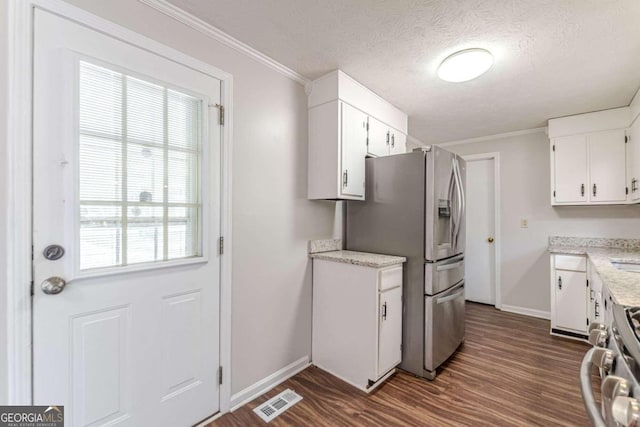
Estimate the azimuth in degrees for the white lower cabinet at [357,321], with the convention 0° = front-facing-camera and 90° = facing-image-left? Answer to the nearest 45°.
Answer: approximately 315°

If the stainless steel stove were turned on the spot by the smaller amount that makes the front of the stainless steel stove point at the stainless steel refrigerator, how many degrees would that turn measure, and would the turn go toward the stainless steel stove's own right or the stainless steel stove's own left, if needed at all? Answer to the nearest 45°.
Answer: approximately 45° to the stainless steel stove's own right

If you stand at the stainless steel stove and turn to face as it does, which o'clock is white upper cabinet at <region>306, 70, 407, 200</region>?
The white upper cabinet is roughly at 1 o'clock from the stainless steel stove.

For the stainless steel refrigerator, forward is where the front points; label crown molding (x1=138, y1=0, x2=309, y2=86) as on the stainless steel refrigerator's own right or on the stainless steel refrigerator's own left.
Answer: on the stainless steel refrigerator's own right

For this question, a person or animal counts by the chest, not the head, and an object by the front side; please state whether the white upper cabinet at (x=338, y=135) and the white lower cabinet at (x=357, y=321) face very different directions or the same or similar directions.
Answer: same or similar directions

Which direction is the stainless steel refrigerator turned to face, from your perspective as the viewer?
facing the viewer and to the right of the viewer

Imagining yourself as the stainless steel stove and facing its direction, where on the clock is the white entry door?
The white entry door is roughly at 11 o'clock from the stainless steel stove.

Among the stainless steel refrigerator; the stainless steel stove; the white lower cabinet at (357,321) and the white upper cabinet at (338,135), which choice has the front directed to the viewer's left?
the stainless steel stove

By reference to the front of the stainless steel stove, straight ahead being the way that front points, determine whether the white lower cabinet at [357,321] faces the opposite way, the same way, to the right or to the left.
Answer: the opposite way

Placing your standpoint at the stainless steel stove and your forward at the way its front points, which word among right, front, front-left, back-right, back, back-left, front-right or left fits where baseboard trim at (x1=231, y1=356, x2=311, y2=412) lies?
front

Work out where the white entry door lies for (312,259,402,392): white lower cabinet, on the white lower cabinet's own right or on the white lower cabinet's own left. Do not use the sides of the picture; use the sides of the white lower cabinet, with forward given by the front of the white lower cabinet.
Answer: on the white lower cabinet's own right

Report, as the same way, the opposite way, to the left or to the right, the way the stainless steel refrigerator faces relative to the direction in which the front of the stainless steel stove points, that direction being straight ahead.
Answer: the opposite way

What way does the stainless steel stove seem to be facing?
to the viewer's left

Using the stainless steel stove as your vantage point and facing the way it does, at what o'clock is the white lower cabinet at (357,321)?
The white lower cabinet is roughly at 1 o'clock from the stainless steel stove.

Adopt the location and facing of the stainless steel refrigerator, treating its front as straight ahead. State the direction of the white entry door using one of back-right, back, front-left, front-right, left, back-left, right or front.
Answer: right

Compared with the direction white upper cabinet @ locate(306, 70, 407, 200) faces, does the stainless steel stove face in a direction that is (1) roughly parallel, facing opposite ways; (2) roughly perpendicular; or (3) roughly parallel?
roughly parallel, facing opposite ways

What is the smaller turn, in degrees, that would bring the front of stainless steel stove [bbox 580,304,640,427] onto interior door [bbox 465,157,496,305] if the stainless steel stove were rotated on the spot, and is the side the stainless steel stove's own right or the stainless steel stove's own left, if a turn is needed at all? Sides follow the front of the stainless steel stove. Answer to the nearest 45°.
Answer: approximately 90° to the stainless steel stove's own right
